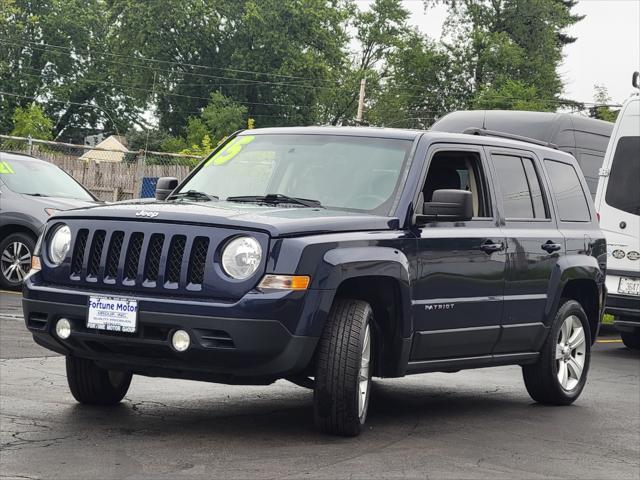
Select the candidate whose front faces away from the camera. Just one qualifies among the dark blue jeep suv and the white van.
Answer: the white van

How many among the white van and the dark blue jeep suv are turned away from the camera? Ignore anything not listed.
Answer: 1

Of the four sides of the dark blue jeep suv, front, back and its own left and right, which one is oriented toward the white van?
back

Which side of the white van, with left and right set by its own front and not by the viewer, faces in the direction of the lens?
back

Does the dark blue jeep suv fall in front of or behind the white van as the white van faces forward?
behind

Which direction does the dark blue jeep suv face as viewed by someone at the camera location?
facing the viewer and to the left of the viewer
